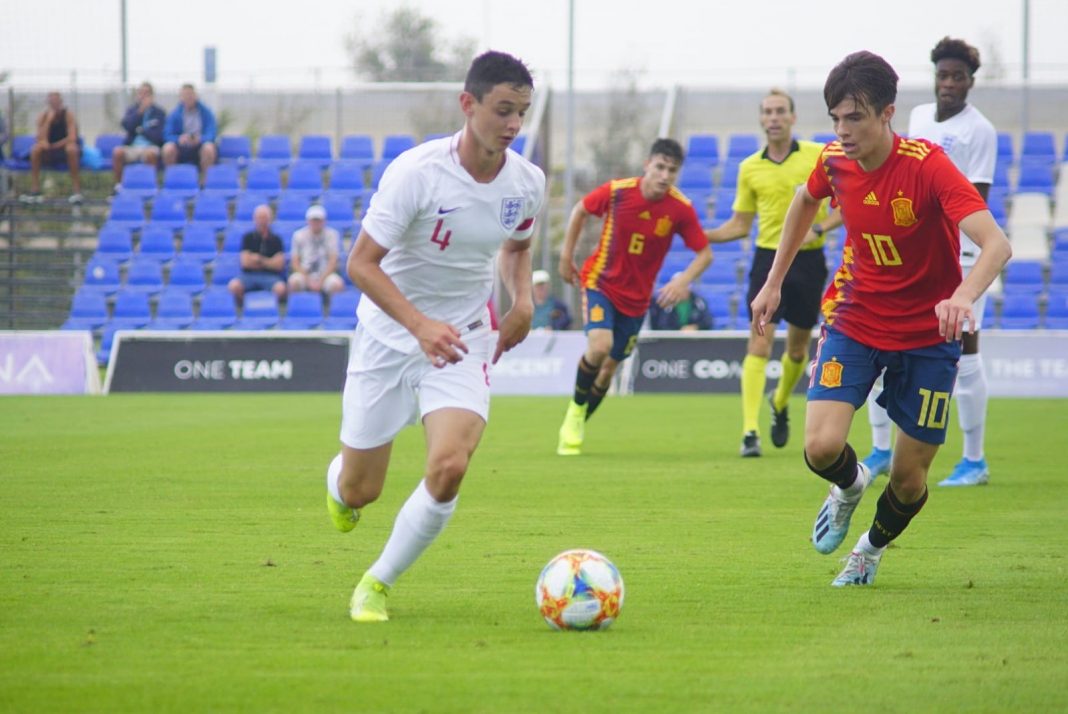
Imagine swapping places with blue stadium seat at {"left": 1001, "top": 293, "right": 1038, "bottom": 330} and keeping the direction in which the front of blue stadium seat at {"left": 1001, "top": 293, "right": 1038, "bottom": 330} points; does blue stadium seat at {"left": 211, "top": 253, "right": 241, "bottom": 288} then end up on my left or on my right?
on my right

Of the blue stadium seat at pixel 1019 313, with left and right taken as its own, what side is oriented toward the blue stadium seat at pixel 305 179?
right

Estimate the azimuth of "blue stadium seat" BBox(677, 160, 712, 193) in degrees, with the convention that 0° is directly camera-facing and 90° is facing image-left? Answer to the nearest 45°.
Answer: approximately 0°

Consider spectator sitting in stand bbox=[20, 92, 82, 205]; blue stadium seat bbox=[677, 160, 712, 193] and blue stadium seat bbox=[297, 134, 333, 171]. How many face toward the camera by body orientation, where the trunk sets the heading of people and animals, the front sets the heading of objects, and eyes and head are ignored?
3

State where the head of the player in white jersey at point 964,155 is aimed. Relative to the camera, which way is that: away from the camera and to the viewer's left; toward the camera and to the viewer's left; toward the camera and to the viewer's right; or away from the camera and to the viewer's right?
toward the camera and to the viewer's left

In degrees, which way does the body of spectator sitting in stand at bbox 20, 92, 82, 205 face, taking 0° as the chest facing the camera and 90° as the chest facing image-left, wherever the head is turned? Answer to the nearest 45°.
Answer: approximately 0°
